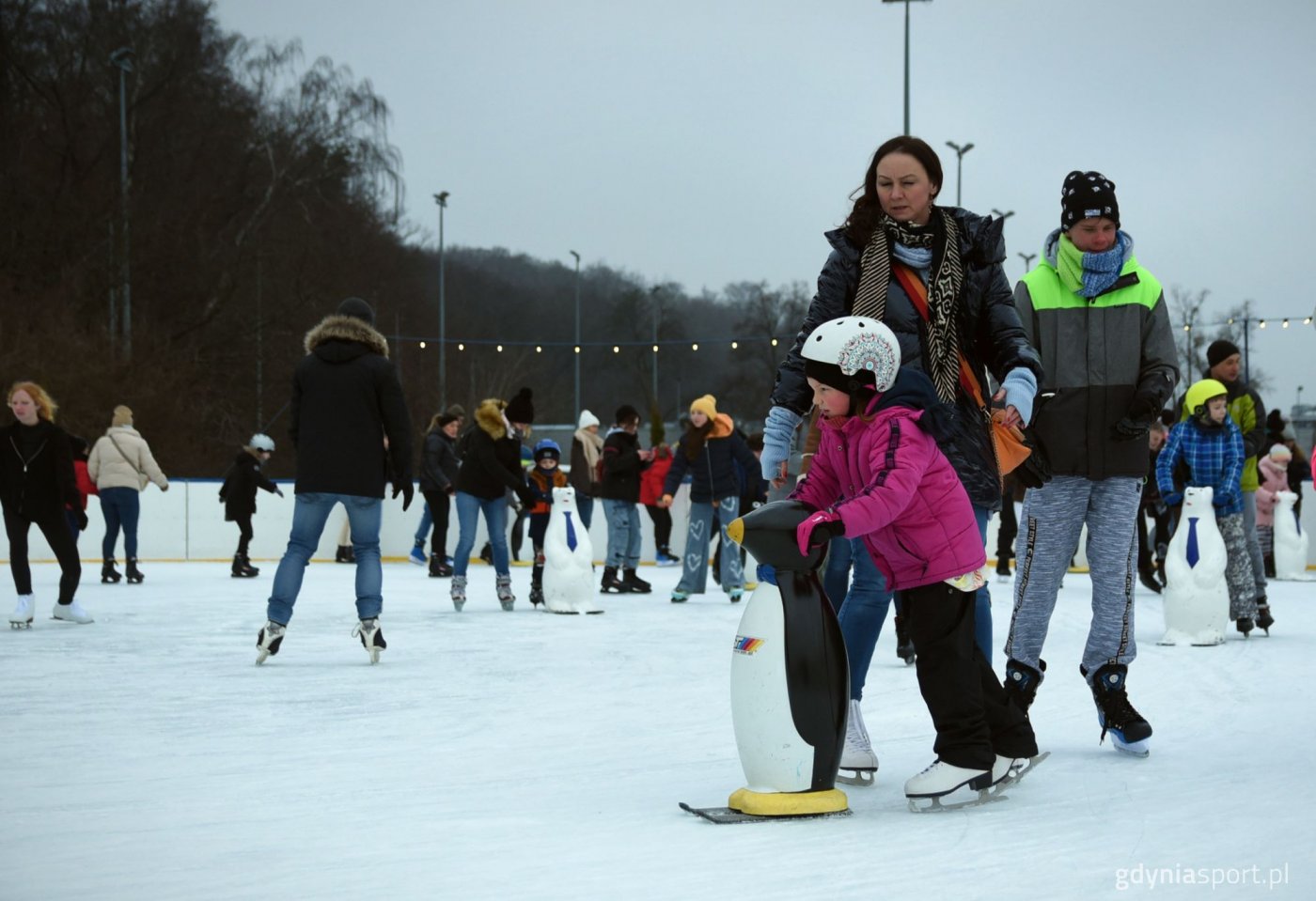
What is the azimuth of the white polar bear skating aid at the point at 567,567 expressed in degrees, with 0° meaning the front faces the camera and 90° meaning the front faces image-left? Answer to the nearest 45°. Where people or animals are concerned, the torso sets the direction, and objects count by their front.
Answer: approximately 0°

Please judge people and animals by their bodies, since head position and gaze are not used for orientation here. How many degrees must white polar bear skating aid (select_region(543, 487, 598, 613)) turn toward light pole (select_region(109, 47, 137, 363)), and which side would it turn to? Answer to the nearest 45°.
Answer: approximately 135° to its right

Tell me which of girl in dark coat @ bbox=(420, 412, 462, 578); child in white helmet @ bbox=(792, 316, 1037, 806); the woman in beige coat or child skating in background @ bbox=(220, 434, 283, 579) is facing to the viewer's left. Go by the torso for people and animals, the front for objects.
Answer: the child in white helmet

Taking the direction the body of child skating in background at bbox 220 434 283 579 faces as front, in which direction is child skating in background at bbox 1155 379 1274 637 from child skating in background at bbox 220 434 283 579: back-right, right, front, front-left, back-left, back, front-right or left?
front-right

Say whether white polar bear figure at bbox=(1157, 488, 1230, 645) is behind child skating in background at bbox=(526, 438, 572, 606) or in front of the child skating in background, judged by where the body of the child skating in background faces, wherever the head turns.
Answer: in front

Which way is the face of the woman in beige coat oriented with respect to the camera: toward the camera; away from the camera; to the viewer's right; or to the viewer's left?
away from the camera

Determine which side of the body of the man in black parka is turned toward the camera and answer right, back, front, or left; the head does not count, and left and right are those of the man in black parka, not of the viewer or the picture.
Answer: back

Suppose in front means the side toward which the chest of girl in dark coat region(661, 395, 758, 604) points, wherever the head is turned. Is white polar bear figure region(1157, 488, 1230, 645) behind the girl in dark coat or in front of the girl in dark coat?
in front

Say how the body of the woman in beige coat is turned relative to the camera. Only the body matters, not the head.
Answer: away from the camera

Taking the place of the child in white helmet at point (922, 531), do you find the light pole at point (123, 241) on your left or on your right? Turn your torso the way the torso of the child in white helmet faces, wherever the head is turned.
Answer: on your right

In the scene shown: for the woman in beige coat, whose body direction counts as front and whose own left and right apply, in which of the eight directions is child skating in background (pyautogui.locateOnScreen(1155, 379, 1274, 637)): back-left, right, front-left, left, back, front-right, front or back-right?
back-right

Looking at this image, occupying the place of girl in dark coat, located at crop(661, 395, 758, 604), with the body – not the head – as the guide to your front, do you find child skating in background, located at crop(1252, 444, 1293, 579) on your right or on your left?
on your left

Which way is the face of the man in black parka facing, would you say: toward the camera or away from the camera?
away from the camera
